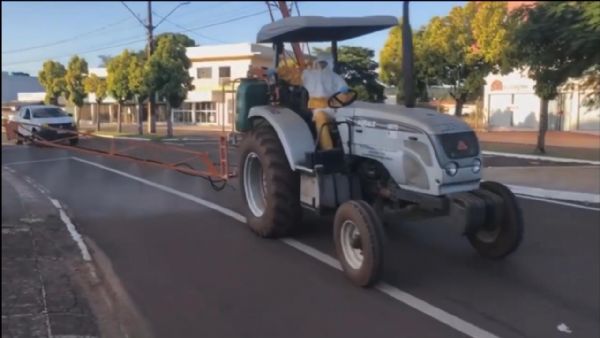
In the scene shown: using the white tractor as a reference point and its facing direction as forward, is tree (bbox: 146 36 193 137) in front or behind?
behind

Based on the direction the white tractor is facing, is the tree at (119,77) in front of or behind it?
behind

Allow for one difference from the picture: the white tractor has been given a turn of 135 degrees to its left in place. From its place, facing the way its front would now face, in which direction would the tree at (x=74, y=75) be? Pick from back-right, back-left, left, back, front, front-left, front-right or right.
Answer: front-left

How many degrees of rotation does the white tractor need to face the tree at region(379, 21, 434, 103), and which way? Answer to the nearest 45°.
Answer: approximately 135° to its left

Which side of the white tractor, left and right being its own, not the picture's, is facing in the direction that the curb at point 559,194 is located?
left

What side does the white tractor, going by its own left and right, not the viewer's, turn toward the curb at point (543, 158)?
left

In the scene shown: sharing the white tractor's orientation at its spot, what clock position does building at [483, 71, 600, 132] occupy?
The building is roughly at 8 o'clock from the white tractor.

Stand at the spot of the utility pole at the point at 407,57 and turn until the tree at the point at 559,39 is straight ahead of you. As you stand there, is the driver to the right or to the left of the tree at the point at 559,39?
right

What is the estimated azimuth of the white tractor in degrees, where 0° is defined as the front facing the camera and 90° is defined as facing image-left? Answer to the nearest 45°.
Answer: approximately 315°
